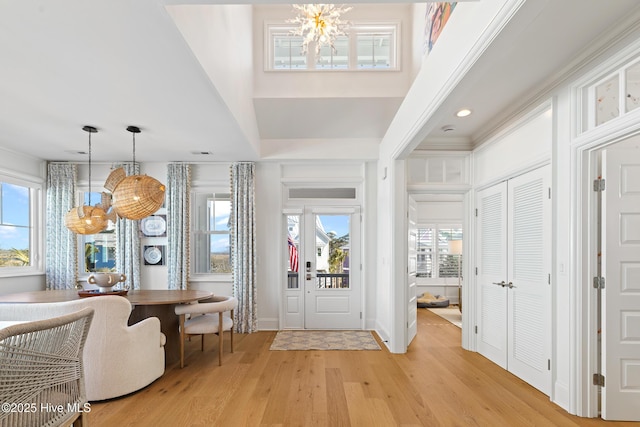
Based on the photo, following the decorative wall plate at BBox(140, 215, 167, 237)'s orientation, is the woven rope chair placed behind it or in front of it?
in front

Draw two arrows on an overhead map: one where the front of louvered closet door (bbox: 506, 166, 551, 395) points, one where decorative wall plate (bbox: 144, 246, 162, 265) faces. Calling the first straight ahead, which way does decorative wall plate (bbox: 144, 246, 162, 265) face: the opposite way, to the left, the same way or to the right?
to the left

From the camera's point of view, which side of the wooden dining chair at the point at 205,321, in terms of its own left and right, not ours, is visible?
left

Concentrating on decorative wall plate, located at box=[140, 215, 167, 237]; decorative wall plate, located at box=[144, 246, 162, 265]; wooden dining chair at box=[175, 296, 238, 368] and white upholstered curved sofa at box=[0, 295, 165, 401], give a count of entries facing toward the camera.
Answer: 2

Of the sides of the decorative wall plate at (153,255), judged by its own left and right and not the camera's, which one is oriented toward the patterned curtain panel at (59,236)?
right

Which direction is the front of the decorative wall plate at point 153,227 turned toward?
toward the camera

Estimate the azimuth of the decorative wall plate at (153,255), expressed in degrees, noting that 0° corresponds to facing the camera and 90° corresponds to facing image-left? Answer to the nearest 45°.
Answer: approximately 0°

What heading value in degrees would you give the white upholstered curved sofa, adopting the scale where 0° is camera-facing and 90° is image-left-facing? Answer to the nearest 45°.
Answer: approximately 225°

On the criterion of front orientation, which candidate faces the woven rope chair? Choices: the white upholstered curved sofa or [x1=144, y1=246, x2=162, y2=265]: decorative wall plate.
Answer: the decorative wall plate

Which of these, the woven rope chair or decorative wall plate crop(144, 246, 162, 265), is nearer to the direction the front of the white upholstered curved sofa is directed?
the decorative wall plate

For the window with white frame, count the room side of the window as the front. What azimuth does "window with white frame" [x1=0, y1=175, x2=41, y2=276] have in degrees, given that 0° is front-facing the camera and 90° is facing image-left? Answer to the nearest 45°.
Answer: approximately 315°

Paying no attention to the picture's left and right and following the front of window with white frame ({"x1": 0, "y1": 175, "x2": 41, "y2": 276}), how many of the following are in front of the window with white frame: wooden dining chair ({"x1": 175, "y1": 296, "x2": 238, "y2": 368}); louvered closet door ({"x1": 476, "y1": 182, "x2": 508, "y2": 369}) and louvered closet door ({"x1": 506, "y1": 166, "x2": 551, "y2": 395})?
3
